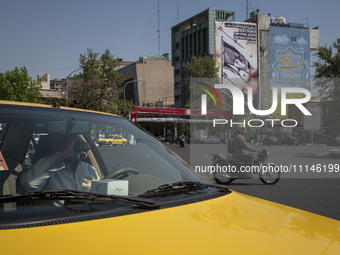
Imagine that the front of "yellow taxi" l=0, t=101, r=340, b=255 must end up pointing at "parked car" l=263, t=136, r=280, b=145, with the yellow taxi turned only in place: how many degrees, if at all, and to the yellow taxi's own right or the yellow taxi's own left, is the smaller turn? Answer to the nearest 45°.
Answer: approximately 135° to the yellow taxi's own left

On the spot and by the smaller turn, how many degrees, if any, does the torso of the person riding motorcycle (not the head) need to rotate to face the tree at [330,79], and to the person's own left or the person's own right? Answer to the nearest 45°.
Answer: approximately 90° to the person's own left

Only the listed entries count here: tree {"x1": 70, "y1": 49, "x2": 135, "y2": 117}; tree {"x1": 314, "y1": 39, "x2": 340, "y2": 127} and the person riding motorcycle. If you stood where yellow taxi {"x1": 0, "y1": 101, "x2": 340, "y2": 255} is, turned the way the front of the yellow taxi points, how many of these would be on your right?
0

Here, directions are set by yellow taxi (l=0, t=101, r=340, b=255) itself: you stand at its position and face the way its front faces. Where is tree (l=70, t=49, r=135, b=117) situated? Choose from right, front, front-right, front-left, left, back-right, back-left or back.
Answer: back-left

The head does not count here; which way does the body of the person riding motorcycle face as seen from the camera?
to the viewer's right

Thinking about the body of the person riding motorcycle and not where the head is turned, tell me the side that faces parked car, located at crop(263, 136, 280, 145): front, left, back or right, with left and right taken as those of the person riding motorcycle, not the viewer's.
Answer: left

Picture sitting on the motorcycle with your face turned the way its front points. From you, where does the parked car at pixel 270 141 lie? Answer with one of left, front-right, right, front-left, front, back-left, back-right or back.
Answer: left

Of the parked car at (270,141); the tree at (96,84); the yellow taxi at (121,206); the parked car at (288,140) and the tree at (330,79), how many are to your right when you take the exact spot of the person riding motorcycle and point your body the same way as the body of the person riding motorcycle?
1

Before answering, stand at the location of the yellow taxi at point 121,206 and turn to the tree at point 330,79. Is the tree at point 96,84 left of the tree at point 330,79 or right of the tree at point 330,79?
left

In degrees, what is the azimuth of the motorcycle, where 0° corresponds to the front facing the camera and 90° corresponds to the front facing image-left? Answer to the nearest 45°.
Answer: approximately 270°

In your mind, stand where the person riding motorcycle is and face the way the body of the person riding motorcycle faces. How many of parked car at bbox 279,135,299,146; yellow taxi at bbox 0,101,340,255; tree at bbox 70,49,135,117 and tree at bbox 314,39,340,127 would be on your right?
1

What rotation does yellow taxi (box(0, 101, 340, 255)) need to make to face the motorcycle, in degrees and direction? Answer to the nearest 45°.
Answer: approximately 135° to its left

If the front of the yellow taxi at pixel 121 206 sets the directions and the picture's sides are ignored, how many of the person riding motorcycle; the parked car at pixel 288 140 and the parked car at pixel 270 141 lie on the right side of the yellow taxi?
0
